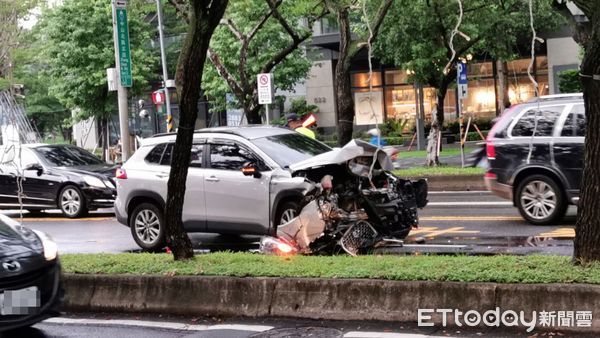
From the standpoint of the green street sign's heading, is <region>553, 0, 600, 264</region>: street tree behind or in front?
in front

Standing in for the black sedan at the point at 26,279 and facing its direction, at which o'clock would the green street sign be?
The green street sign is roughly at 8 o'clock from the black sedan.

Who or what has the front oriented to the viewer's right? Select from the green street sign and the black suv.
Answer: the black suv

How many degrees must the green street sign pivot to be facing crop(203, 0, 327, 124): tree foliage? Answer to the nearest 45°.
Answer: approximately 135° to its left

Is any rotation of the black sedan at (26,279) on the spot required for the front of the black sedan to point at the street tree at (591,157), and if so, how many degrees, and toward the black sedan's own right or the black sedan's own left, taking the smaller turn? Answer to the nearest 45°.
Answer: approximately 45° to the black sedan's own left

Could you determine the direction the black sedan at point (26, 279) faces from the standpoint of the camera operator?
facing the viewer and to the right of the viewer

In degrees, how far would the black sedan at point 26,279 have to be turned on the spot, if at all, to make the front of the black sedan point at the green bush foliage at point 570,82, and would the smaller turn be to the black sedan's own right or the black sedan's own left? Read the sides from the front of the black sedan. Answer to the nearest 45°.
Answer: approximately 90° to the black sedan's own left

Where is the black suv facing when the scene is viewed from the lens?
facing to the right of the viewer

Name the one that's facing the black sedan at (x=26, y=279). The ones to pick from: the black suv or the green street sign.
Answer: the green street sign

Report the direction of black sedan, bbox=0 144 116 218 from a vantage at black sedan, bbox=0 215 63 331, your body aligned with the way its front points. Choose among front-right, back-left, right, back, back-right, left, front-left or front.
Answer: back-left
